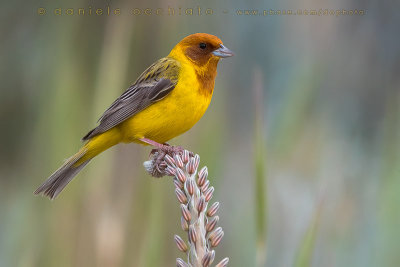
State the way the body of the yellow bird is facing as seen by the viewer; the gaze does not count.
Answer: to the viewer's right
